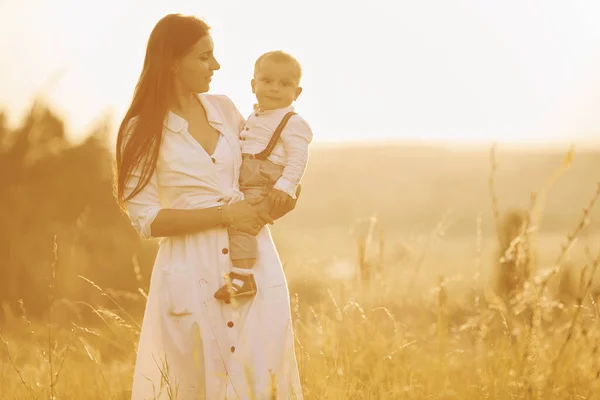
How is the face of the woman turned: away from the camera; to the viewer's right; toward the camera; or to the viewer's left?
to the viewer's right

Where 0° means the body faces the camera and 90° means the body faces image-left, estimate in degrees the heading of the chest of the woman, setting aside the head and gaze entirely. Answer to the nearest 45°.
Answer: approximately 315°
